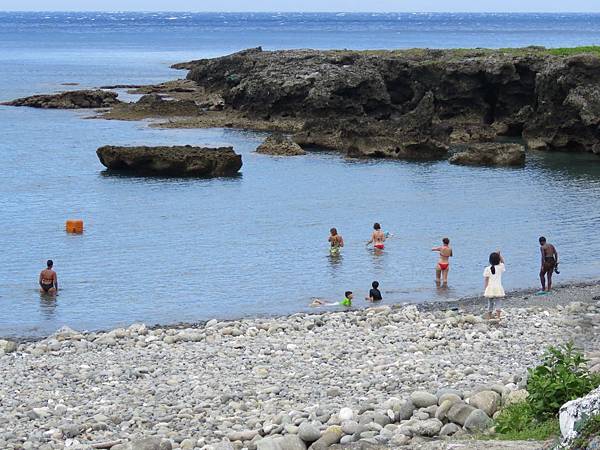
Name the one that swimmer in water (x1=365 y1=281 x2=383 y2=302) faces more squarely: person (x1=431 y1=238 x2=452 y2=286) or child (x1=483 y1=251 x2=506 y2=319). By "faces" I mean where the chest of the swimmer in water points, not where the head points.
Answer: the person

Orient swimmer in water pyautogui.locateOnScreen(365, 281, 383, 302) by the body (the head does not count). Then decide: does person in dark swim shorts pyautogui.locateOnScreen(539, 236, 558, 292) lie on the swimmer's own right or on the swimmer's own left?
on the swimmer's own right

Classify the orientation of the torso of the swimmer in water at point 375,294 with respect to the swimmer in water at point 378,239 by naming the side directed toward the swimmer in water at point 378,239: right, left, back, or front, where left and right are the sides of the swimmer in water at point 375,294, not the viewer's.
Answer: front

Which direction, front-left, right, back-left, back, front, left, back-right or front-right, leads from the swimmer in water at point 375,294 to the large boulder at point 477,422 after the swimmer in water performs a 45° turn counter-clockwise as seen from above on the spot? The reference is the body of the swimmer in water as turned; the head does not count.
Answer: back-left

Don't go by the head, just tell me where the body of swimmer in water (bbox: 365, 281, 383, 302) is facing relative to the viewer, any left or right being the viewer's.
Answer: facing away from the viewer

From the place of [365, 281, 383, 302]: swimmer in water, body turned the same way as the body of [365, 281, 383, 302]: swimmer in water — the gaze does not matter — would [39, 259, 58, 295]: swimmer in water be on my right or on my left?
on my left

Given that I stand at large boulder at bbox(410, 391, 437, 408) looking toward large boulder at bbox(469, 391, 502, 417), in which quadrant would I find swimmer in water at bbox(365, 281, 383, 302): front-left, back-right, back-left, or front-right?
back-left
